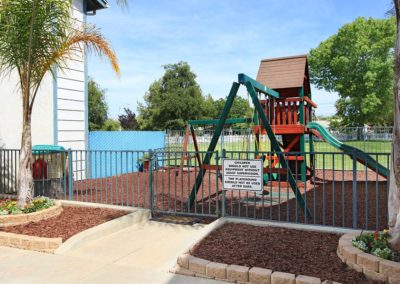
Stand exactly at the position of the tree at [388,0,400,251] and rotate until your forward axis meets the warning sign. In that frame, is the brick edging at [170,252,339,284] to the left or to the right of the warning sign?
left

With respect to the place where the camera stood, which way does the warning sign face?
facing the viewer

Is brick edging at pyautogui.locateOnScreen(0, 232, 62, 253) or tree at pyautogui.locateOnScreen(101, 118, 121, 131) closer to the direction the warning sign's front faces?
the brick edging

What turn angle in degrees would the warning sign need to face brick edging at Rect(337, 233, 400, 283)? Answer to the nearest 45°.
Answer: approximately 45° to its left

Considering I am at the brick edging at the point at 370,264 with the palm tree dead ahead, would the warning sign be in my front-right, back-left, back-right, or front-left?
front-right

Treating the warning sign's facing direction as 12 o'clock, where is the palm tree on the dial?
The palm tree is roughly at 3 o'clock from the warning sign.

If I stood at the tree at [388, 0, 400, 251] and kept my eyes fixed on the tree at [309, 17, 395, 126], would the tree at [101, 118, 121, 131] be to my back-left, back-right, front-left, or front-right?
front-left

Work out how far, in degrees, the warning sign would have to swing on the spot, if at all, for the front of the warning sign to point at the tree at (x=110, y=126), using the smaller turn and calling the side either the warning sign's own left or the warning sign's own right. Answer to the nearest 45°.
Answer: approximately 135° to the warning sign's own right

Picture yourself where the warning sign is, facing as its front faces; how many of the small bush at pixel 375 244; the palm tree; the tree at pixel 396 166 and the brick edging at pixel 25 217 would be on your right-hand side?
2

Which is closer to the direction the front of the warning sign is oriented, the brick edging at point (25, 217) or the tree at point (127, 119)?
the brick edging

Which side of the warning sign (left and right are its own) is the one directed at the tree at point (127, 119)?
back

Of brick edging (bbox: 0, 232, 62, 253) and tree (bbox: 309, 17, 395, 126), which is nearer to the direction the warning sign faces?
the brick edging

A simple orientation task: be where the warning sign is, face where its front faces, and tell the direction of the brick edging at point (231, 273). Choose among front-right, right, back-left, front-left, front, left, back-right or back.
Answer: front

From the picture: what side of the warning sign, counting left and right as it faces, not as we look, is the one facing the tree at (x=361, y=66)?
back

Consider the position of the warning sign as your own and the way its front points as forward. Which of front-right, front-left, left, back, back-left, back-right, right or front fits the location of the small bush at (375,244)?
front-left

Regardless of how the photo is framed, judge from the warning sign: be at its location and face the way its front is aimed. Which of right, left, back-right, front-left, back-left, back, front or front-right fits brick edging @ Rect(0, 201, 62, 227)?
right

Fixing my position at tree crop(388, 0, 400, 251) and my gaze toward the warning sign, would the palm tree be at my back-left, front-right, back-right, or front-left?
front-left

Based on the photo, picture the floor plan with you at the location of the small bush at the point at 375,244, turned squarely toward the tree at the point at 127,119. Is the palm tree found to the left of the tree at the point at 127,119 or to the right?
left

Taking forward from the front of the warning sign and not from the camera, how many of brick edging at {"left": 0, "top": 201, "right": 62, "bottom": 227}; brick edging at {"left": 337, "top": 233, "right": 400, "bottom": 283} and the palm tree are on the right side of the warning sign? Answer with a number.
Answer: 2

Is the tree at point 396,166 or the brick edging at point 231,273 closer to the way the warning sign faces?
the brick edging
